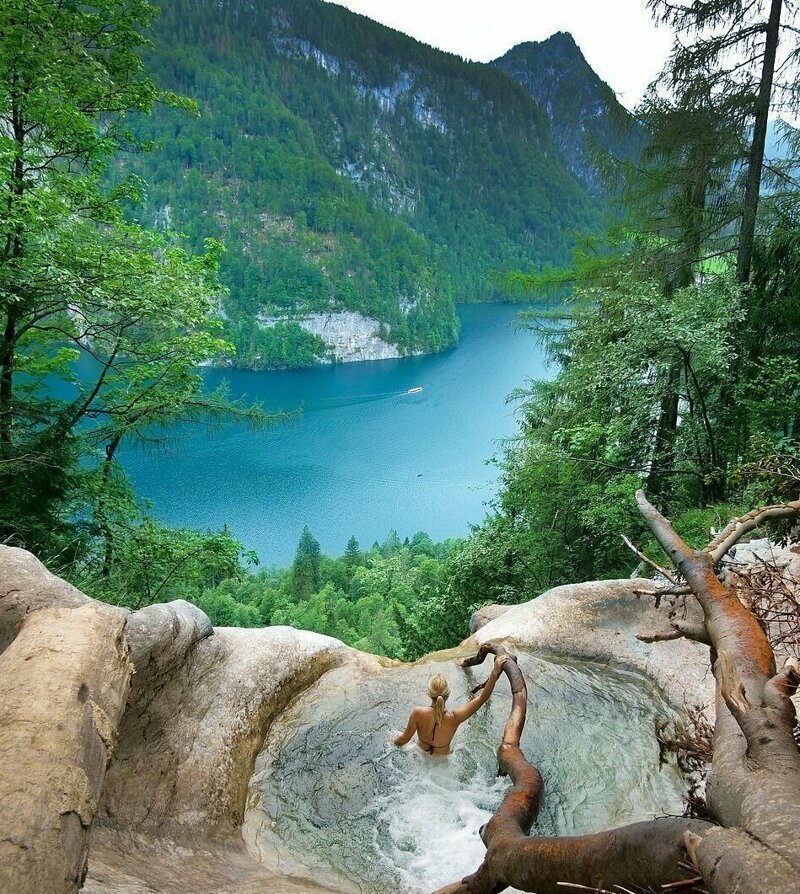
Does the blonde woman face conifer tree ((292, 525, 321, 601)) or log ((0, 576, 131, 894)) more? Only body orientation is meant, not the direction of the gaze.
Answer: the conifer tree

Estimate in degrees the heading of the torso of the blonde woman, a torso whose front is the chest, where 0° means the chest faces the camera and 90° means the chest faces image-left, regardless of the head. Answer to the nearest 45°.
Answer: approximately 180°

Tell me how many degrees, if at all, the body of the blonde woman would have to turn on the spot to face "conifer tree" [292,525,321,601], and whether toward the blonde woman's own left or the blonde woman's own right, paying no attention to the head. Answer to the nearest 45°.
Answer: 0° — they already face it

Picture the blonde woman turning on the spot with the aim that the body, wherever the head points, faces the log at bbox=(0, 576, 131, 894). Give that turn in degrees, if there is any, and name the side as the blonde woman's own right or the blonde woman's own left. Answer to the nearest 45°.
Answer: approximately 135° to the blonde woman's own left

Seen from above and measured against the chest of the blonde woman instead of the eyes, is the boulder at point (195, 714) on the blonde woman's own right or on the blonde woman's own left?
on the blonde woman's own left

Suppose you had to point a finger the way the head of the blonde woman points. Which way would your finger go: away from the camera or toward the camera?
away from the camera
